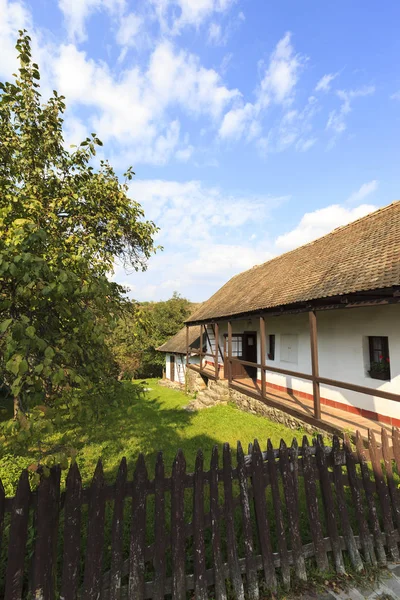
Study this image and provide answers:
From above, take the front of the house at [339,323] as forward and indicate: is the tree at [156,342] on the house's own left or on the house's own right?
on the house's own right

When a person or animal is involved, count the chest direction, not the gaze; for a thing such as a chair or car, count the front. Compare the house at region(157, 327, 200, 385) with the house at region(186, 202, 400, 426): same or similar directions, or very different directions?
same or similar directions

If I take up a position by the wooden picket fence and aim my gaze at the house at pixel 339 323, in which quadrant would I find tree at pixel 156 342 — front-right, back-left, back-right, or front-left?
front-left

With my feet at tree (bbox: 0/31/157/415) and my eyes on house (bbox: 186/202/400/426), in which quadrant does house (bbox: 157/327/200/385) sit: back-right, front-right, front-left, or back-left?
front-left

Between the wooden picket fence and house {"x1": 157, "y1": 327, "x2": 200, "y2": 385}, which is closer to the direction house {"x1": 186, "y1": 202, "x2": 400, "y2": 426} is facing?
the wooden picket fence

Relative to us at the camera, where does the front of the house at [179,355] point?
facing the viewer and to the left of the viewer

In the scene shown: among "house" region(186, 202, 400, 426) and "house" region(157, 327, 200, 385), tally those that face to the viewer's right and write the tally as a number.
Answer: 0

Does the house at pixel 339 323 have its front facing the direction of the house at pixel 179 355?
no

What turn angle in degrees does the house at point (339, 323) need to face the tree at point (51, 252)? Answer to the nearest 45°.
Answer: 0° — it already faces it

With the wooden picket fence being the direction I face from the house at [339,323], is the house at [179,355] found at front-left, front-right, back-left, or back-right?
back-right

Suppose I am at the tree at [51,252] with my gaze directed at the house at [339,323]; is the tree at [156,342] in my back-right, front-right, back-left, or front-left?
front-left
